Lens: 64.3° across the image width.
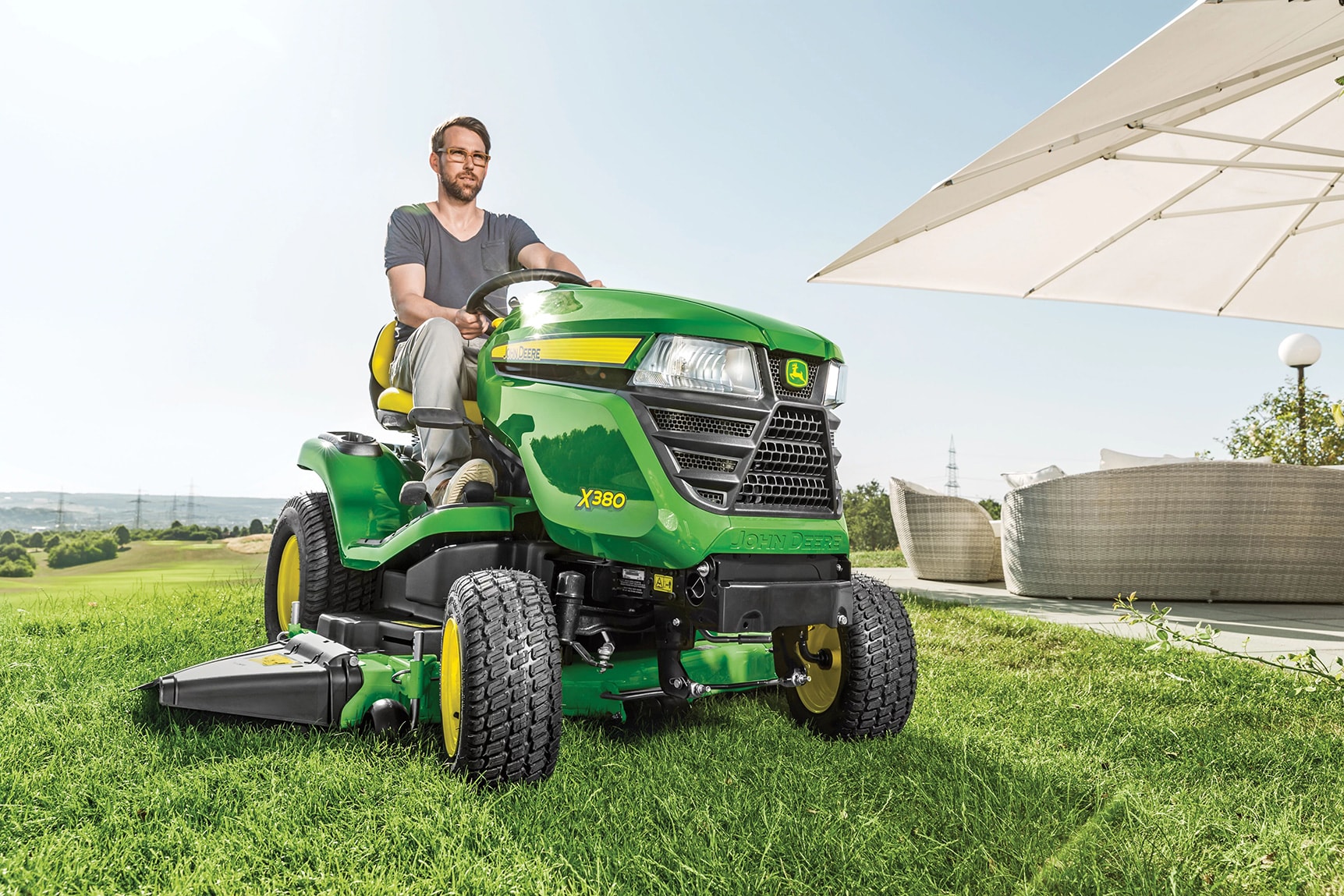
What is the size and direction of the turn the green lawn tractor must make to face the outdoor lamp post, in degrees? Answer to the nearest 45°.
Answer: approximately 90° to its left

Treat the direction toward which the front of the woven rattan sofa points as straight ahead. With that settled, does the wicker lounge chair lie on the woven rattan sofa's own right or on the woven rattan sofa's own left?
on the woven rattan sofa's own left

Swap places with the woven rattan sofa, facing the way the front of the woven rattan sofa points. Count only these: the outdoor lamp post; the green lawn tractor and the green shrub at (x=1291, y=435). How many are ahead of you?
2

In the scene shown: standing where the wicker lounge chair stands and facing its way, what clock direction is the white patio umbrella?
The white patio umbrella is roughly at 2 o'clock from the wicker lounge chair.

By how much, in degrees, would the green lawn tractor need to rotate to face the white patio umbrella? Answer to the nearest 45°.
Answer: approximately 90° to its left

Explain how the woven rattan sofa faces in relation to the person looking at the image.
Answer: facing away from the viewer

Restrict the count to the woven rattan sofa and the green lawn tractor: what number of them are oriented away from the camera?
1
